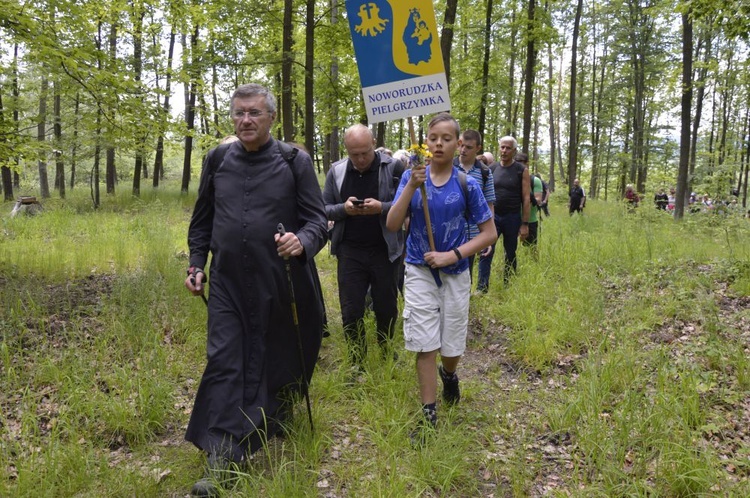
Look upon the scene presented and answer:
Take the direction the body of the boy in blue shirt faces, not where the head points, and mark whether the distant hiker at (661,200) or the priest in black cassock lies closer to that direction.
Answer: the priest in black cassock

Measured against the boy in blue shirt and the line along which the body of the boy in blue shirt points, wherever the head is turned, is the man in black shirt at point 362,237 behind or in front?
behind

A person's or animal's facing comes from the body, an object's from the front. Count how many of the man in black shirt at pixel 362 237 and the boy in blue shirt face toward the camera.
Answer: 2

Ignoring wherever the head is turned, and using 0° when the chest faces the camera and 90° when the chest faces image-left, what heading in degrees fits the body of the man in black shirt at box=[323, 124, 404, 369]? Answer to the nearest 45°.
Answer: approximately 0°

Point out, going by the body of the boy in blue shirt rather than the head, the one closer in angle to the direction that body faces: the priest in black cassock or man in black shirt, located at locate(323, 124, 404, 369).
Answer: the priest in black cassock

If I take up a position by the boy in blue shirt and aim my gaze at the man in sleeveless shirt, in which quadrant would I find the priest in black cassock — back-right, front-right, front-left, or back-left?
back-left

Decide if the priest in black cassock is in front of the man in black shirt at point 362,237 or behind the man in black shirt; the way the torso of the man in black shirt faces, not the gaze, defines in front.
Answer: in front

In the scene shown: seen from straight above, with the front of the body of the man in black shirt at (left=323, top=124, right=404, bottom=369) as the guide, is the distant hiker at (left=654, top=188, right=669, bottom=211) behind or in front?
behind

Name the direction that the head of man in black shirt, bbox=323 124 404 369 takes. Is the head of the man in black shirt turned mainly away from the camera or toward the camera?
toward the camera

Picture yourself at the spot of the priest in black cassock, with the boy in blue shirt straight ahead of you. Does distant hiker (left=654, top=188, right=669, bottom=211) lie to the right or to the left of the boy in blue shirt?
left

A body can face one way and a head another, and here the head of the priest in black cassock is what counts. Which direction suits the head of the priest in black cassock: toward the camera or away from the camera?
toward the camera

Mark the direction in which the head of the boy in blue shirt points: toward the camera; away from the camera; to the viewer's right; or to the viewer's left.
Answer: toward the camera

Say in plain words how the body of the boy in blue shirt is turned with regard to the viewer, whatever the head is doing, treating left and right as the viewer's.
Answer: facing the viewer

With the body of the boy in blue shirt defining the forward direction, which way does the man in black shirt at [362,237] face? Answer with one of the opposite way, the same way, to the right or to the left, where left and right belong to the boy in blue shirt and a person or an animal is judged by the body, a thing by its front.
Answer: the same way

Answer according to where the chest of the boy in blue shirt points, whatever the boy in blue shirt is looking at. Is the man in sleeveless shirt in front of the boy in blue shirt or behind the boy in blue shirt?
behind
